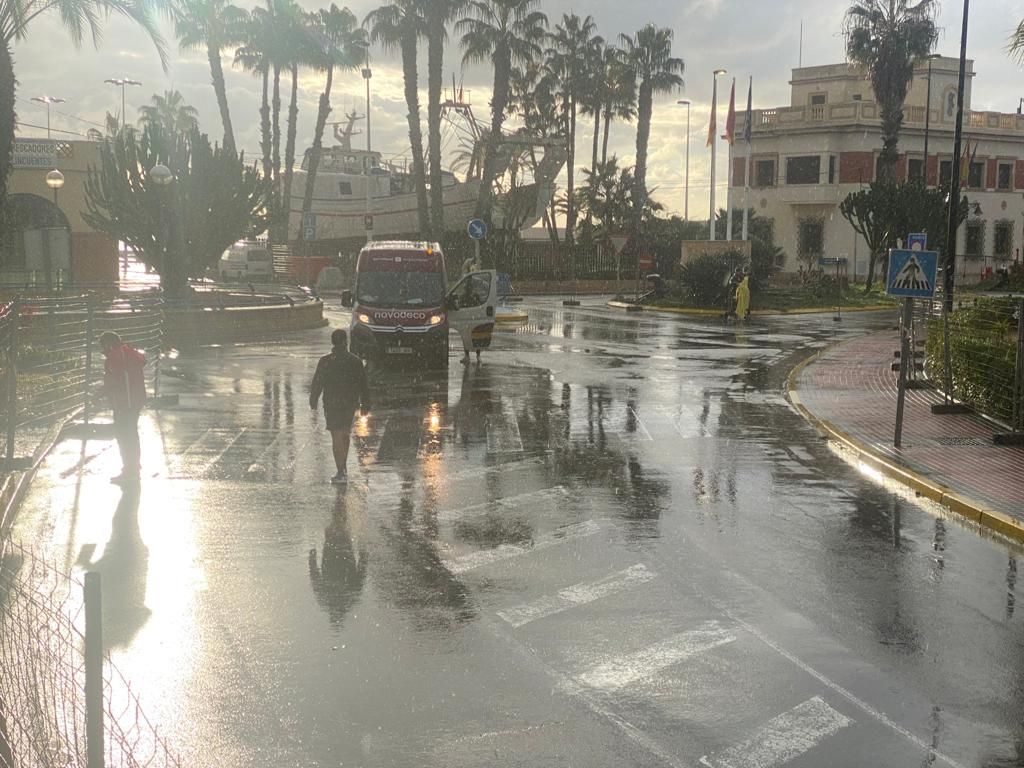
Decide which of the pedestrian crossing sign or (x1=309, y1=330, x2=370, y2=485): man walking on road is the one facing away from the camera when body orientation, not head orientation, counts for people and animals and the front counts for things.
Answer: the man walking on road

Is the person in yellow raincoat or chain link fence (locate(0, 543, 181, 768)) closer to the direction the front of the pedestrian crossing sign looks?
the chain link fence

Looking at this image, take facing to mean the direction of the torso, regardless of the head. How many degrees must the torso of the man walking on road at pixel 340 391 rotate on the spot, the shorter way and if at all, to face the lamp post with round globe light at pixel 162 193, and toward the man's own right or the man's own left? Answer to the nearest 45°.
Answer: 0° — they already face it

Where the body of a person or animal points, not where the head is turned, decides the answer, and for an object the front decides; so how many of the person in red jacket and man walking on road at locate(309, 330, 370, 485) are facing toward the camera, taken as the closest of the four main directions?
0

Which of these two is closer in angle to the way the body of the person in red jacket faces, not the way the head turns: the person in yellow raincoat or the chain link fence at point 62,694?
the chain link fence

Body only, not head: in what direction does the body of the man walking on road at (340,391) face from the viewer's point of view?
away from the camera

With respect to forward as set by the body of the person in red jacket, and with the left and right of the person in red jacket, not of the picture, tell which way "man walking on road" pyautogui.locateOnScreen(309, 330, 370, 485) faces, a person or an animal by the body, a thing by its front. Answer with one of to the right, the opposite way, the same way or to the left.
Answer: to the right

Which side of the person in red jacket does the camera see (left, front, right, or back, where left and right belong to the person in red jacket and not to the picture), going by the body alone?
left

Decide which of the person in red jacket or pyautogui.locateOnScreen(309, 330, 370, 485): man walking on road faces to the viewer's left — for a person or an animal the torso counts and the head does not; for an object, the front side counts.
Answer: the person in red jacket

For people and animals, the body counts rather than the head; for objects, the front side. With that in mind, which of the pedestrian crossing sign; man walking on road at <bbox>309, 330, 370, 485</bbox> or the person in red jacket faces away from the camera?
the man walking on road

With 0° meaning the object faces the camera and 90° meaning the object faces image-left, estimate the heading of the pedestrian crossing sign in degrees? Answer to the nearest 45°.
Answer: approximately 0°

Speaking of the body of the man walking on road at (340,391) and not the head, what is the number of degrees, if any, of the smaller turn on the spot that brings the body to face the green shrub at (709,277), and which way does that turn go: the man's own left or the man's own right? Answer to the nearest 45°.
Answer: approximately 45° to the man's own right

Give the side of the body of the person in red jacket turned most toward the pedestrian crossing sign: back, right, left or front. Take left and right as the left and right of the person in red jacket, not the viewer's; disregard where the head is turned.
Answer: back

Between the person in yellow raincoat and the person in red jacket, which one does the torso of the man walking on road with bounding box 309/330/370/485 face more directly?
the person in yellow raincoat
